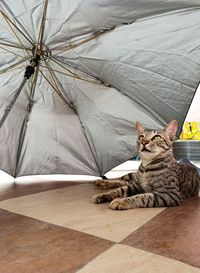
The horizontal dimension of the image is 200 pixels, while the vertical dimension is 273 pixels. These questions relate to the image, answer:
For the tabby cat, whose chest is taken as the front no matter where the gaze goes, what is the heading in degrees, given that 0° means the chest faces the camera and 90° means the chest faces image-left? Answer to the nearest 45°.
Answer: approximately 45°

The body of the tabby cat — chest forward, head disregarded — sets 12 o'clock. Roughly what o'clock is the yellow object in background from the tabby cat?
The yellow object in background is roughly at 5 o'clock from the tabby cat.
